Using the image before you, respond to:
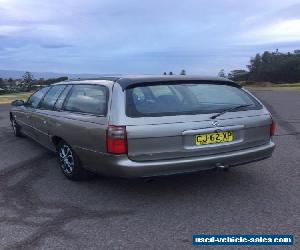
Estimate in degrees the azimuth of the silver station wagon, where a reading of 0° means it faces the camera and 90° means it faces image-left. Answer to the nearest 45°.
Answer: approximately 135°
